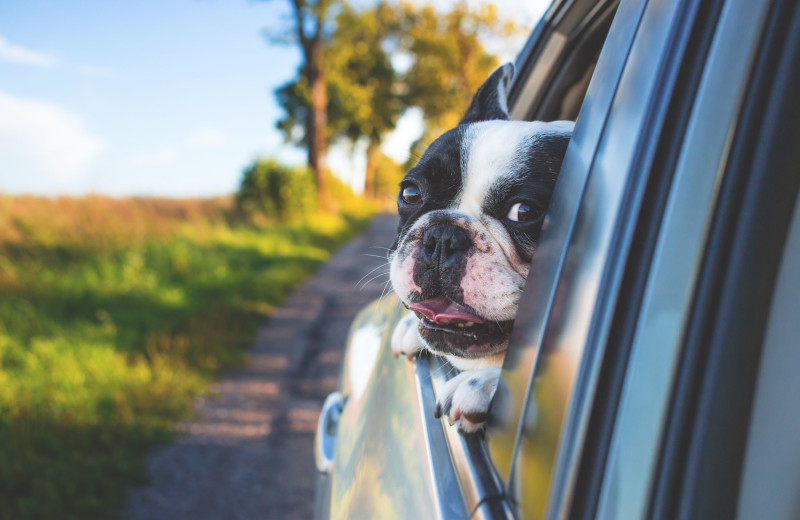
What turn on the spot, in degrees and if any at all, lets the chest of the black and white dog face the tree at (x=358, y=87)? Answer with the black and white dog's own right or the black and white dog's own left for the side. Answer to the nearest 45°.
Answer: approximately 135° to the black and white dog's own right

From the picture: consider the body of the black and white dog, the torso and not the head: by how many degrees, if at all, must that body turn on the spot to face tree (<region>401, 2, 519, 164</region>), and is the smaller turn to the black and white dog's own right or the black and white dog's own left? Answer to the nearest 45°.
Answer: approximately 135° to the black and white dog's own right

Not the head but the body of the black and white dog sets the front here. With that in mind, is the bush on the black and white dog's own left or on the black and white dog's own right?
on the black and white dog's own right

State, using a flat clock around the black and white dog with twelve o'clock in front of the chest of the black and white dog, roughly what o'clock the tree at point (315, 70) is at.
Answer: The tree is roughly at 4 o'clock from the black and white dog.
